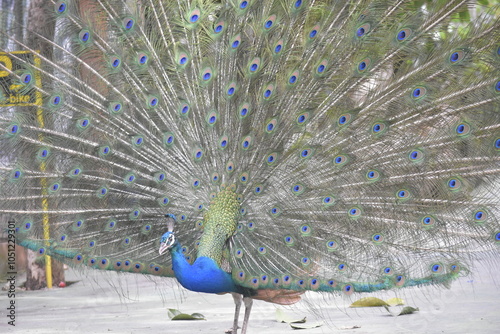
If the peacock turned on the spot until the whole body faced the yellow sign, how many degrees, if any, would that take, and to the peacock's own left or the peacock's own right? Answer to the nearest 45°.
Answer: approximately 45° to the peacock's own right

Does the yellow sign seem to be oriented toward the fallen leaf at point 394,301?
no

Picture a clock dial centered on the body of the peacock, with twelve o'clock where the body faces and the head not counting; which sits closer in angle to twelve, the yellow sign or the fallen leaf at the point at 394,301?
the yellow sign

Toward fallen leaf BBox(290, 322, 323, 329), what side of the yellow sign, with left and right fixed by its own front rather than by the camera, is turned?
front

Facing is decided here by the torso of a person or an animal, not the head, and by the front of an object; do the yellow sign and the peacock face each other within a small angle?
no

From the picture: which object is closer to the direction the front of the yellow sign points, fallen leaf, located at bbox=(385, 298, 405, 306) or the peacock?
the peacock

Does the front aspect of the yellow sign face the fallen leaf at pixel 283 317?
no

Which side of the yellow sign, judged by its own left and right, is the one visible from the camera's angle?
front

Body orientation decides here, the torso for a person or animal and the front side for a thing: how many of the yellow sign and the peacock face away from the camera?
0

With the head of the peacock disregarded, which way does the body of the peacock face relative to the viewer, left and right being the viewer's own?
facing the viewer and to the left of the viewer

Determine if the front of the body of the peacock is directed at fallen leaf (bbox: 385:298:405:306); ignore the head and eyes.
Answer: no
